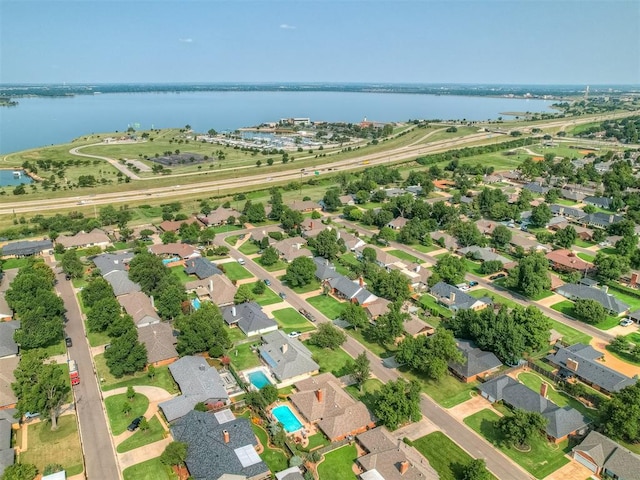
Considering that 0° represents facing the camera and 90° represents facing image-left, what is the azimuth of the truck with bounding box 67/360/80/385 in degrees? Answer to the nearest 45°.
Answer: approximately 0°

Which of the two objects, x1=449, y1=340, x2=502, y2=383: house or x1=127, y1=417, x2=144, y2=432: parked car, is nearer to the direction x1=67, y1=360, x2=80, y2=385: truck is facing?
the parked car

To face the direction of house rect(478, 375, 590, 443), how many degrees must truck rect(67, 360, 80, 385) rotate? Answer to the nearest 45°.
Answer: approximately 45° to its left

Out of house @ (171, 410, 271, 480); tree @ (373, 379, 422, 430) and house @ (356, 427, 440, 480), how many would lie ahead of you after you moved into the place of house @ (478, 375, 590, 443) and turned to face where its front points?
3

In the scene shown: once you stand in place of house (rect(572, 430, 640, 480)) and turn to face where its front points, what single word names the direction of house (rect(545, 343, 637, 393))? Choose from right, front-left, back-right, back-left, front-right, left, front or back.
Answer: back-right

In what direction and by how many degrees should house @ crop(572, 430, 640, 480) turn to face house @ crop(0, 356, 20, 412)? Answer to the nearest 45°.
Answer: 0° — it already faces it

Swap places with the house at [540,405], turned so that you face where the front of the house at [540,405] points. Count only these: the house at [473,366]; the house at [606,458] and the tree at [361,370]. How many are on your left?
1

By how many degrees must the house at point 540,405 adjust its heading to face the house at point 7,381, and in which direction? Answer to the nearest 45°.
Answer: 0° — it already faces it

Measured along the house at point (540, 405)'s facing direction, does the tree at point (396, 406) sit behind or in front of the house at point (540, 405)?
in front

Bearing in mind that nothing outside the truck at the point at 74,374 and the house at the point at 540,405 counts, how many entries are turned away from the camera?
0

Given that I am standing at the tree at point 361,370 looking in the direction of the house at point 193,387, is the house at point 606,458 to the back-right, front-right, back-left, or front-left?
back-left

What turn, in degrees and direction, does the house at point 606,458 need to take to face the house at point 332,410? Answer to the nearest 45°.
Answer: approximately 45° to its right

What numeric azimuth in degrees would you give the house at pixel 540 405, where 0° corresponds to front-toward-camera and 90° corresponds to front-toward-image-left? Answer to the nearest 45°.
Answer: approximately 45°

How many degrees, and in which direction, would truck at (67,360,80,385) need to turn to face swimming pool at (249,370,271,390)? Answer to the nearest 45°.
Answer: approximately 45° to its left

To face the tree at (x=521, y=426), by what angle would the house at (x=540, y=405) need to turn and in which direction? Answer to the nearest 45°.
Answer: approximately 45° to its left
